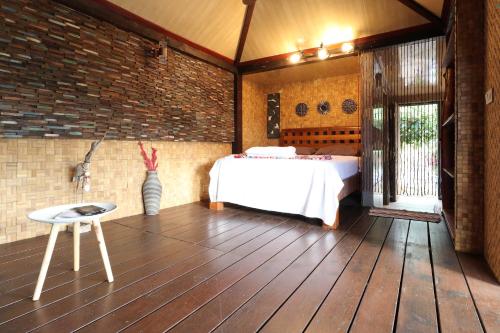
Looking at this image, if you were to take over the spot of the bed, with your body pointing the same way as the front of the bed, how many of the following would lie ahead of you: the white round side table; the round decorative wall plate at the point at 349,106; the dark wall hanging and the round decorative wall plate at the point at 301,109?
1

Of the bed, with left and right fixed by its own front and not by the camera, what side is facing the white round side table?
front

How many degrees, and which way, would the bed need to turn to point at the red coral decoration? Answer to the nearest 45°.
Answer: approximately 45° to its right

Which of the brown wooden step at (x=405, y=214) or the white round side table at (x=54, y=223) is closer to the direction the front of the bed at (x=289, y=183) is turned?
the white round side table

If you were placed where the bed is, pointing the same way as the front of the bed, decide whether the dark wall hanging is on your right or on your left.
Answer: on your right

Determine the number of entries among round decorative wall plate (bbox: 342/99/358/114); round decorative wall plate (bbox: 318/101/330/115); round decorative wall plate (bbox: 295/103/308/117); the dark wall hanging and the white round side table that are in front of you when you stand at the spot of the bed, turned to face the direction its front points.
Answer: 1

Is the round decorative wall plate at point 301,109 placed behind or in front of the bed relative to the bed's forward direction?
behind

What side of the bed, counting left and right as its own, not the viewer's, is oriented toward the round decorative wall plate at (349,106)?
back

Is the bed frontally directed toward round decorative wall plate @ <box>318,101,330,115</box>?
no

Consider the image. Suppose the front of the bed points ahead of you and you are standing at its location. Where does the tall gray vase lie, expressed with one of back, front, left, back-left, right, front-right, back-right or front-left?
front-right
